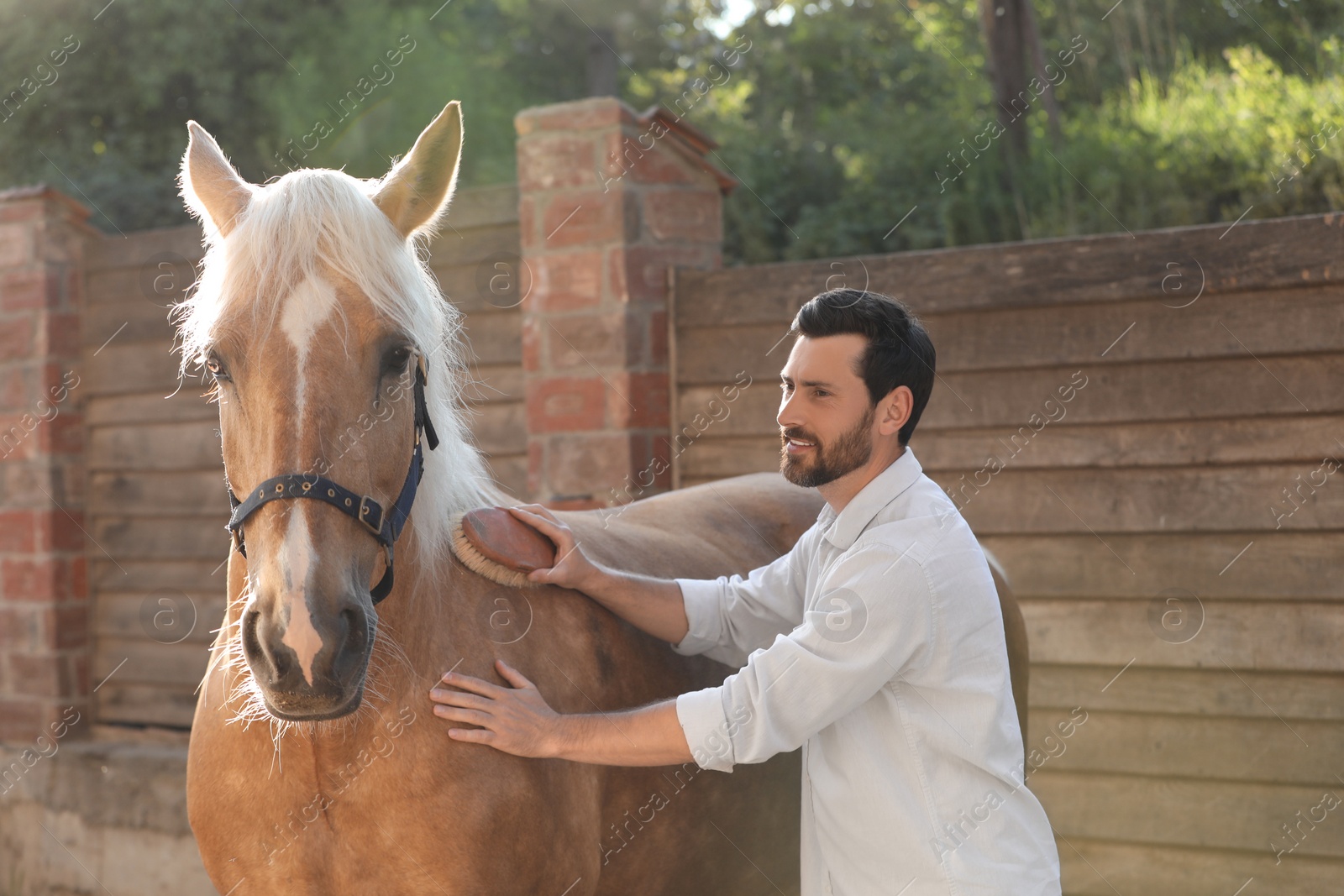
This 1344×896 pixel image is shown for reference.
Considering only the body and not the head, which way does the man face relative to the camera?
to the viewer's left

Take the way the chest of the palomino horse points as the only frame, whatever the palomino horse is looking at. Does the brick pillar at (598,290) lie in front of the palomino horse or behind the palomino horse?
behind

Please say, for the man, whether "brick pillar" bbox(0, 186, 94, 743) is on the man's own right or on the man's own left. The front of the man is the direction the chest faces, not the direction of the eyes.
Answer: on the man's own right

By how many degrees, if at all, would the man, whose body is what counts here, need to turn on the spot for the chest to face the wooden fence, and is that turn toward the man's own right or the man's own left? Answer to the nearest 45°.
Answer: approximately 135° to the man's own right

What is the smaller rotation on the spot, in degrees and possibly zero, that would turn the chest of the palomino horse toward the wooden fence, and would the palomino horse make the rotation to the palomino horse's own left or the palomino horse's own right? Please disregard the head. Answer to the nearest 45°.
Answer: approximately 180°

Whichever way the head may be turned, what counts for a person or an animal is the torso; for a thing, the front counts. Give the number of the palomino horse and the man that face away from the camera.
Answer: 0

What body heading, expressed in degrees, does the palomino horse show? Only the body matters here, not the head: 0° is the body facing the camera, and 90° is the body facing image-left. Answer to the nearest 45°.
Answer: approximately 45°

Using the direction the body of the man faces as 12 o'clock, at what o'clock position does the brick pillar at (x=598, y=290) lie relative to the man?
The brick pillar is roughly at 3 o'clock from the man.

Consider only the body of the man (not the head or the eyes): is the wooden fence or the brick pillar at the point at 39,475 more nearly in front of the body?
the brick pillar

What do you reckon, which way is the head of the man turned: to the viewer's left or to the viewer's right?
to the viewer's left
